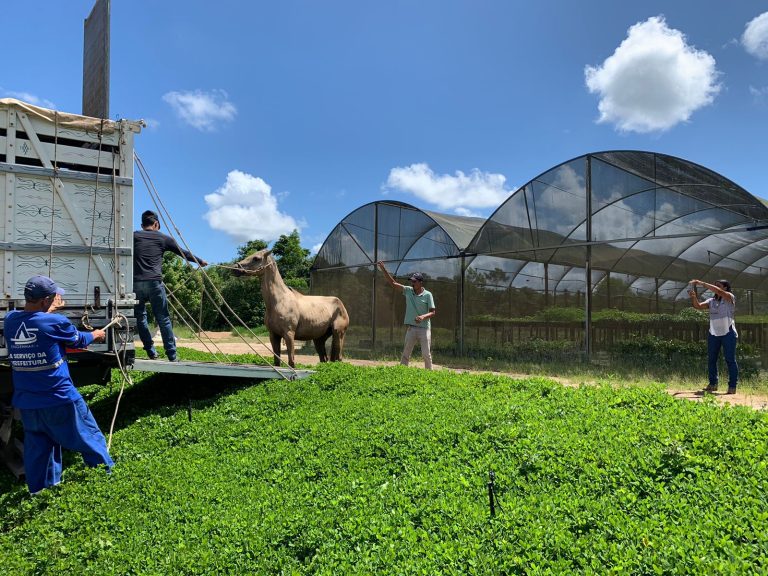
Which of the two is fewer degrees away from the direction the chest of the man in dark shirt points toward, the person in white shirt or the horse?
the horse

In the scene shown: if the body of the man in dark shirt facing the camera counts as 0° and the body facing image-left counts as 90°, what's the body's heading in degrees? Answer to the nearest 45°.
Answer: approximately 225°

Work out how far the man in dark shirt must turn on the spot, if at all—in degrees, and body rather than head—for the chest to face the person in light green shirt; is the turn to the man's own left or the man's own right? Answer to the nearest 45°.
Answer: approximately 45° to the man's own right

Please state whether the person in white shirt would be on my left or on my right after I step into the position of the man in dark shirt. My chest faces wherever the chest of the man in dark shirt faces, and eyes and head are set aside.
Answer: on my right
